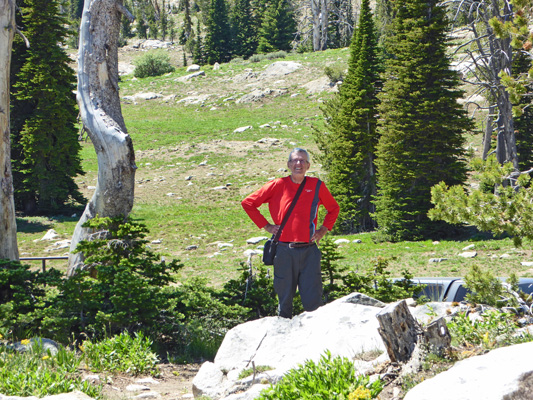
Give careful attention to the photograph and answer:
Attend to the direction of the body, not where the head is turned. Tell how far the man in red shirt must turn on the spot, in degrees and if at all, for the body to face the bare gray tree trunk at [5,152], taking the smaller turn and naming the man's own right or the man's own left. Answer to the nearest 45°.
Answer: approximately 135° to the man's own right

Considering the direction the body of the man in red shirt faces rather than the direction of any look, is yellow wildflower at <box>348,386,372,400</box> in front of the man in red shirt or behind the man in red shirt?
in front

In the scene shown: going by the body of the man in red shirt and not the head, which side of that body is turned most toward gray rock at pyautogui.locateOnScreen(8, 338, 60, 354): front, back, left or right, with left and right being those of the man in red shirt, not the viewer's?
right

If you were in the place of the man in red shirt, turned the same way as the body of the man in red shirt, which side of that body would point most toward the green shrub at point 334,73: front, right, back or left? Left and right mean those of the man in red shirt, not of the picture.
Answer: back

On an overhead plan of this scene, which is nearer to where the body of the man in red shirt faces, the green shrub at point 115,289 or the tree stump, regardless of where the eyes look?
the tree stump

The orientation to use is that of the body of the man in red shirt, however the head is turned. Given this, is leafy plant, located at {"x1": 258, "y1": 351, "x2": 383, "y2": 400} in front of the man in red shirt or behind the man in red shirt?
in front

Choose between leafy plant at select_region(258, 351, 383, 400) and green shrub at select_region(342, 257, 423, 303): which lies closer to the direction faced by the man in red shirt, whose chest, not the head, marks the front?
the leafy plant

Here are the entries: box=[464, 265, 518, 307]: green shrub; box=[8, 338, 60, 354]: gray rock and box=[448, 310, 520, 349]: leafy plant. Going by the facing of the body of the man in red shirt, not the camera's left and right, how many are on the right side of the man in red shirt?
1

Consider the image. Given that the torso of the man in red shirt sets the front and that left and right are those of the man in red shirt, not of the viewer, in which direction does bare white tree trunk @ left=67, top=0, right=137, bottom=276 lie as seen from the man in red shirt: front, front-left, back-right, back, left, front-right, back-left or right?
back-right

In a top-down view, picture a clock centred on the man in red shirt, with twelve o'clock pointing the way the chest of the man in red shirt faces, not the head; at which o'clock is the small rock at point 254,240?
The small rock is roughly at 6 o'clock from the man in red shirt.

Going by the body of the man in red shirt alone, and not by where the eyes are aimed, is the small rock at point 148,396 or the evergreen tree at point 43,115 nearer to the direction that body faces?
the small rock

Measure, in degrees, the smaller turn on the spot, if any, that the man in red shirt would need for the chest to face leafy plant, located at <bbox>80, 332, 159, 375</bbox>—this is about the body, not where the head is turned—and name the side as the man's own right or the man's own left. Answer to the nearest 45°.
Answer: approximately 90° to the man's own right

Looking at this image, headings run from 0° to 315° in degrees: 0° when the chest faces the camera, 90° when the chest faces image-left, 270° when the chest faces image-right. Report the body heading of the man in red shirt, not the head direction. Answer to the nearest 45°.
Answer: approximately 0°

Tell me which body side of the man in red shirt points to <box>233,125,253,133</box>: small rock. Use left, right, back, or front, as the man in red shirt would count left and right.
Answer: back

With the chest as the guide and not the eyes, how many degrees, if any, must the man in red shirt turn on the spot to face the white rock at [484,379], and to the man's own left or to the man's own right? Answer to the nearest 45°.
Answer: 0° — they already face it

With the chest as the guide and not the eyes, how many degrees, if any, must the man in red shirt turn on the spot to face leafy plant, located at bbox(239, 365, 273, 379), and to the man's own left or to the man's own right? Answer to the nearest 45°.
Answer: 0° — they already face it

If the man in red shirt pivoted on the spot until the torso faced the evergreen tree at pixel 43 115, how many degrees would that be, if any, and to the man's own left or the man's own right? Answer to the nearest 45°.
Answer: approximately 135° to the man's own right

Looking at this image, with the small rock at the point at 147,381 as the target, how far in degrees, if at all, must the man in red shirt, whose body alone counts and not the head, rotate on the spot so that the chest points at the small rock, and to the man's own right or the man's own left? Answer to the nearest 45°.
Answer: approximately 90° to the man's own right
